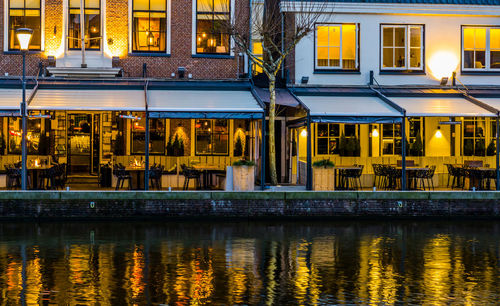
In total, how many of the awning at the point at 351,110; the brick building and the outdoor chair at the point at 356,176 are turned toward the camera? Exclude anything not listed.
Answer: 2

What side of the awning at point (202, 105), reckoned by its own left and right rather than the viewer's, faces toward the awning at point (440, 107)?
left

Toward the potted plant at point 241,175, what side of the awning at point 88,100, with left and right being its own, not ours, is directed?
left

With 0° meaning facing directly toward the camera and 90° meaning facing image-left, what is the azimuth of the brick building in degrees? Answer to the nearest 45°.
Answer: approximately 0°
